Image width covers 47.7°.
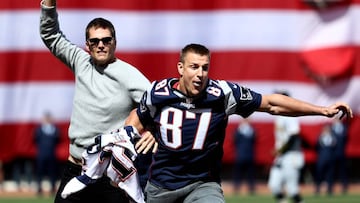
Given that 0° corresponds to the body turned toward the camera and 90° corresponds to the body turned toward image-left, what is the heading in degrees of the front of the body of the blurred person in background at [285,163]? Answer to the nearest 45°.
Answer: approximately 45°

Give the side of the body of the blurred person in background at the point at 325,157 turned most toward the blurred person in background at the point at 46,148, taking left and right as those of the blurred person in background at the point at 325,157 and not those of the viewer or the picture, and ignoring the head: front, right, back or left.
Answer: right

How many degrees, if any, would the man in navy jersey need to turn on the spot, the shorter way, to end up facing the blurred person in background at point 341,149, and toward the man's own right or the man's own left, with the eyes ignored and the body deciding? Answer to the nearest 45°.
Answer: approximately 180°

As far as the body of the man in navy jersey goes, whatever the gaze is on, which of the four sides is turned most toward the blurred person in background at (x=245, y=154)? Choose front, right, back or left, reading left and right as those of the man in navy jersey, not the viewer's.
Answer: back

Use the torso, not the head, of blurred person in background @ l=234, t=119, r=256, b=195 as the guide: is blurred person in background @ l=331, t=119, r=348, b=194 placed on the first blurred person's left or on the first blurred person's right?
on the first blurred person's left
